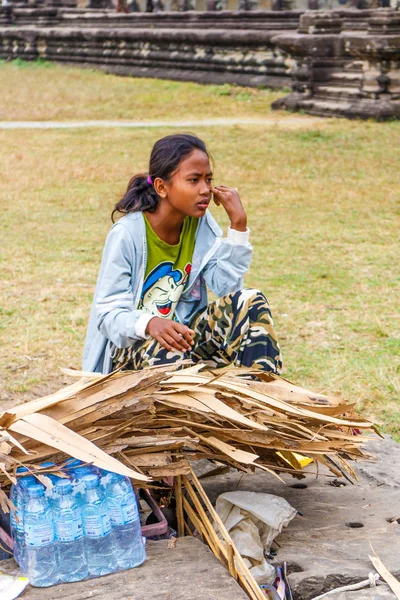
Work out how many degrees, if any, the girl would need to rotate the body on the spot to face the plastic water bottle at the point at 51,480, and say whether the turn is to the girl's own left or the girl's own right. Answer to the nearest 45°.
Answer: approximately 45° to the girl's own right

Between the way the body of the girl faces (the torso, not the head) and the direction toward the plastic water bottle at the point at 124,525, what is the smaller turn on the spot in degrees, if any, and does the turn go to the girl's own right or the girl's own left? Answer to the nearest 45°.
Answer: approximately 45° to the girl's own right

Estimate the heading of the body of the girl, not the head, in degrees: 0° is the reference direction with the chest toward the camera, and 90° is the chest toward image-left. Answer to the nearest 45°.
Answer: approximately 315°

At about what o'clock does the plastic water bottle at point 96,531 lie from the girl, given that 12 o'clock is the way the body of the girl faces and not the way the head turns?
The plastic water bottle is roughly at 2 o'clock from the girl.

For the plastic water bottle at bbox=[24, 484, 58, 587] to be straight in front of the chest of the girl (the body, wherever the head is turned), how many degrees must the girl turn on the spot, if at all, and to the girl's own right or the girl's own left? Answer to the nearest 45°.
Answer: approximately 45° to the girl's own right

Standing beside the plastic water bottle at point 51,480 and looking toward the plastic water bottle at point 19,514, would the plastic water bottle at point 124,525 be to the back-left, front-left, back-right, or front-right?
back-left

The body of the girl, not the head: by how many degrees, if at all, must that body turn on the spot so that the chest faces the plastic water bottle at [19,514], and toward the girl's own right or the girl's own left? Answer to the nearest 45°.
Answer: approximately 45° to the girl's own right

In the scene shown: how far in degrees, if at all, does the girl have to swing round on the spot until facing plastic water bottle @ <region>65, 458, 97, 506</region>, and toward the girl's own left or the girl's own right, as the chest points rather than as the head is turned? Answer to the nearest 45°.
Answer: approximately 45° to the girl's own right

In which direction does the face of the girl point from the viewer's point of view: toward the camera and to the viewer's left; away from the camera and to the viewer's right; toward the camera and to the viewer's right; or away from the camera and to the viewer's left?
toward the camera and to the viewer's right
